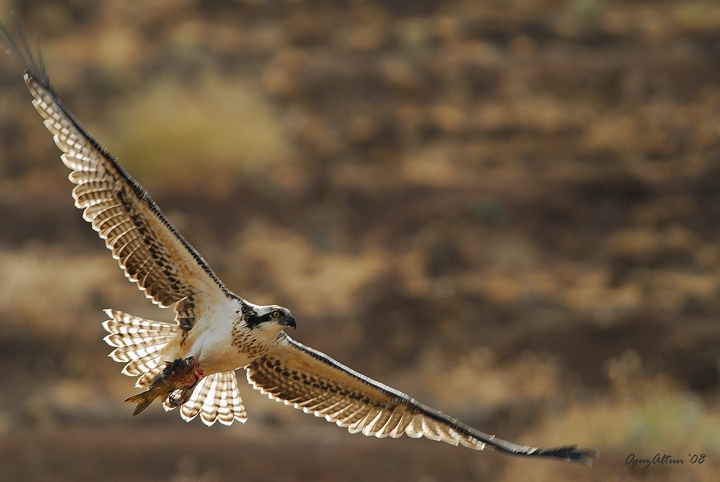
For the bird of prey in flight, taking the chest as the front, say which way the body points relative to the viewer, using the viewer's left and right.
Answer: facing the viewer and to the right of the viewer
